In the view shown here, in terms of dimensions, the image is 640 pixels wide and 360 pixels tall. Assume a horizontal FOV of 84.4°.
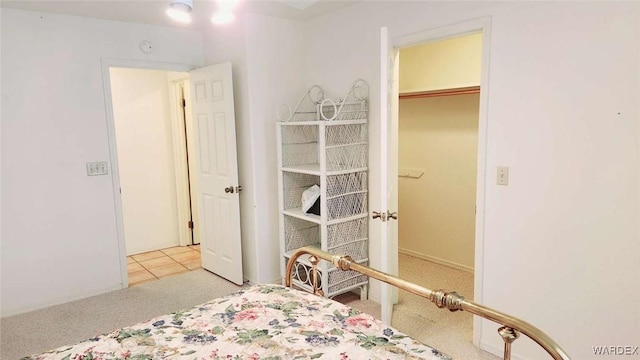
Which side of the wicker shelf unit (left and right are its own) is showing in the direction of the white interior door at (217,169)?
right

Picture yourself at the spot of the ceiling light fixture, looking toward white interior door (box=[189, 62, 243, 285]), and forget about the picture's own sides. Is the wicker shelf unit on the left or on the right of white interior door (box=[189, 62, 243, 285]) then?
right

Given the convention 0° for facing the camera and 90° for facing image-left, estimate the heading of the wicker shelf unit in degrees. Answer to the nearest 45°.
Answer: approximately 45°

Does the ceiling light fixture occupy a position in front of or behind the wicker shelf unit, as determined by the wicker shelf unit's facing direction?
in front

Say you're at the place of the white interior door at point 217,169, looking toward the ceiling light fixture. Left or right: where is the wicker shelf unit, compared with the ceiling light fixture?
left

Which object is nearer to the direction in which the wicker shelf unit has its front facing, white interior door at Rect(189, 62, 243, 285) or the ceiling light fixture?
the ceiling light fixture
